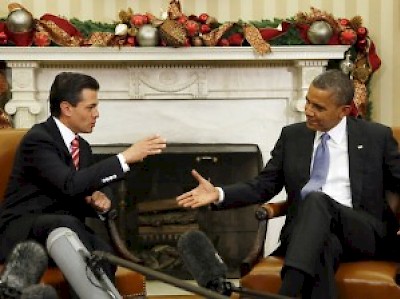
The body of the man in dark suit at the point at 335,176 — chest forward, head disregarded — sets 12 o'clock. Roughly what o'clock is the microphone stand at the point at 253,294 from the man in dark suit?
The microphone stand is roughly at 11 o'clock from the man in dark suit.

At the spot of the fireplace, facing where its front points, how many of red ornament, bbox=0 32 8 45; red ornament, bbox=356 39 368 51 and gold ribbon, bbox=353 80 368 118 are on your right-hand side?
1

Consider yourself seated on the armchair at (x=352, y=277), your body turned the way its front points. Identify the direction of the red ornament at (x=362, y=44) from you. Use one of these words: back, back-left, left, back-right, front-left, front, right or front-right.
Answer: back-right

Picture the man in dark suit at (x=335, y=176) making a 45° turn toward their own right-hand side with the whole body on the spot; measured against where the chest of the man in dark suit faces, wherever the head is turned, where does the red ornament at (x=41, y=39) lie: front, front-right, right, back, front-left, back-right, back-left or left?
front-right

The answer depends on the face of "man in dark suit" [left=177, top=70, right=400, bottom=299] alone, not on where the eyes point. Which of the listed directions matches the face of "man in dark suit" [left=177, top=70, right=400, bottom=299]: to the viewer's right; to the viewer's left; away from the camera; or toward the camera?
to the viewer's left

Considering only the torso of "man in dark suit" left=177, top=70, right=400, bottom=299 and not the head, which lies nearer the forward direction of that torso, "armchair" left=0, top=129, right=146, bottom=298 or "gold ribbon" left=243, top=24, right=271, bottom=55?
the armchair

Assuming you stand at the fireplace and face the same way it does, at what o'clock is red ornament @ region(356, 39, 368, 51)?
The red ornament is roughly at 9 o'clock from the fireplace.

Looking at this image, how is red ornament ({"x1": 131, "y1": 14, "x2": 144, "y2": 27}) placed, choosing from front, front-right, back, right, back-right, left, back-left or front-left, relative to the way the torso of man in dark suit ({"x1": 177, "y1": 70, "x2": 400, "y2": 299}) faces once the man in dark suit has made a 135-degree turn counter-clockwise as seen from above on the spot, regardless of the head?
back-left

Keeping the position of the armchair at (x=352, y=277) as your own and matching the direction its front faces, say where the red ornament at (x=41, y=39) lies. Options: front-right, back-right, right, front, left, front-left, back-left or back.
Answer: right

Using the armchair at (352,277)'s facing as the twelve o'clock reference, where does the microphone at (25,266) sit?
The microphone is roughly at 12 o'clock from the armchair.

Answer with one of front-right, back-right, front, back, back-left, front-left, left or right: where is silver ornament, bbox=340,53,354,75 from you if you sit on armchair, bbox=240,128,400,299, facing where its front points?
back-right

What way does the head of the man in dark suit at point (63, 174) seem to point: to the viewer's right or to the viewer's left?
to the viewer's right
